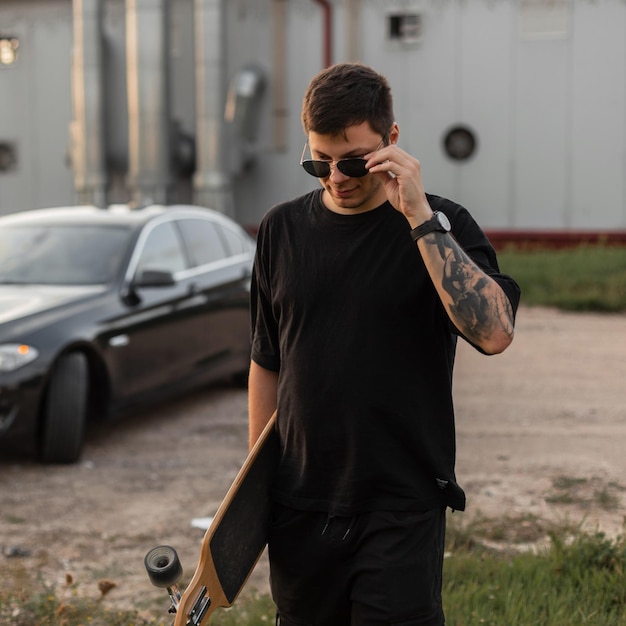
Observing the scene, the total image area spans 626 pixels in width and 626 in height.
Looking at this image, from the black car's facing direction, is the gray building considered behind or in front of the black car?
behind

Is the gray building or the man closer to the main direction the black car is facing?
the man

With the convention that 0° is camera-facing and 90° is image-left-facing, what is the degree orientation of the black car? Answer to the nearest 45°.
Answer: approximately 45°

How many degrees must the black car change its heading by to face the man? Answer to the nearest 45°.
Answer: approximately 45° to its left
